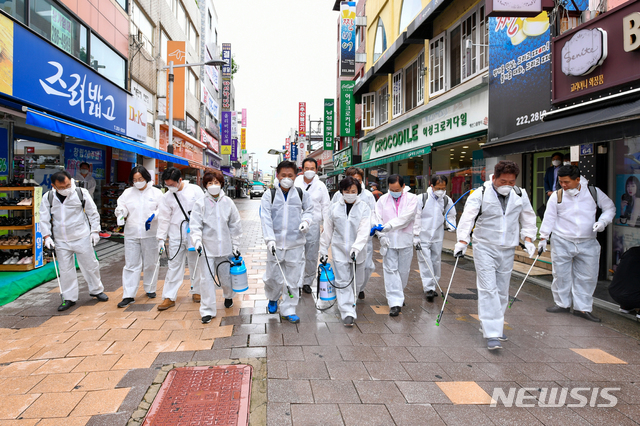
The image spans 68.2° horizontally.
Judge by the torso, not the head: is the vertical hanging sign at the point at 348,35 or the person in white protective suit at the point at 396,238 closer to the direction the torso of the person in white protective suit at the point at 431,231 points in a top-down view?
the person in white protective suit

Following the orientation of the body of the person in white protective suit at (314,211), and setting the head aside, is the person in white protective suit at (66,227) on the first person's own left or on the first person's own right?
on the first person's own right

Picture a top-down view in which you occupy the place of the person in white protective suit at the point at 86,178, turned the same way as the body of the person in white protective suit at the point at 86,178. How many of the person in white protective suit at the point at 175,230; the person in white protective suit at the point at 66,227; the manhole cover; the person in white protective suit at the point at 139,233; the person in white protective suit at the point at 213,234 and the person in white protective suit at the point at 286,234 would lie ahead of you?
6

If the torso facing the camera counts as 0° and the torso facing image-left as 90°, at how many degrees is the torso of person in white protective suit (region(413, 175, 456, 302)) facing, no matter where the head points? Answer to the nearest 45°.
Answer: approximately 0°

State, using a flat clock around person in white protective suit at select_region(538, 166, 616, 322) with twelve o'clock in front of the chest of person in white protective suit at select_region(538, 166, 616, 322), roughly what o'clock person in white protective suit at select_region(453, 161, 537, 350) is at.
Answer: person in white protective suit at select_region(453, 161, 537, 350) is roughly at 1 o'clock from person in white protective suit at select_region(538, 166, 616, 322).

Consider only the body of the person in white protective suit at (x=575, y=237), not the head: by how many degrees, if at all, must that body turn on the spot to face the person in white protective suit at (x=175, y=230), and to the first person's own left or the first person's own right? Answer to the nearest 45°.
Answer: approximately 45° to the first person's own right

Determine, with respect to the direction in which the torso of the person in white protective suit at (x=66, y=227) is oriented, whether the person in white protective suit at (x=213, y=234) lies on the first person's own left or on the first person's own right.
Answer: on the first person's own left

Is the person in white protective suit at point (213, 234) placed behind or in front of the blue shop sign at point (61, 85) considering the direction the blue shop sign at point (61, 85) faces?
in front
